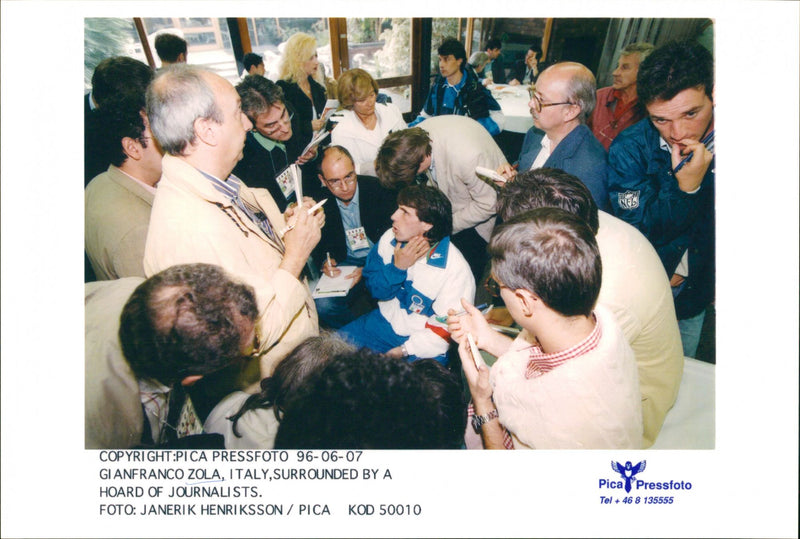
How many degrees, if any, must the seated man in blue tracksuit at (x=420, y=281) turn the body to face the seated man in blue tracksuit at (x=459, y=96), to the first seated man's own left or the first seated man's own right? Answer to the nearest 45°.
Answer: approximately 135° to the first seated man's own right

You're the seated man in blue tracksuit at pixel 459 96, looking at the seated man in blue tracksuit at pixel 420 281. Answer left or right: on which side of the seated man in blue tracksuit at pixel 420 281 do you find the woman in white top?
right

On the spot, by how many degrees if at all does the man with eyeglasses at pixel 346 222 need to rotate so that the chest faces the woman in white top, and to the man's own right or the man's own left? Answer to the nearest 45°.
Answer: approximately 180°

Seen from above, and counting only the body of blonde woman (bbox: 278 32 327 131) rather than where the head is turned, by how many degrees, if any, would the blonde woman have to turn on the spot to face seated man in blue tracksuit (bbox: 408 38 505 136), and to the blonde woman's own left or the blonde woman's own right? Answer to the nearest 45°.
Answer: approximately 45° to the blonde woman's own left

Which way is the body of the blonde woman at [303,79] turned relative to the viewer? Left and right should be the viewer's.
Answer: facing the viewer and to the right of the viewer

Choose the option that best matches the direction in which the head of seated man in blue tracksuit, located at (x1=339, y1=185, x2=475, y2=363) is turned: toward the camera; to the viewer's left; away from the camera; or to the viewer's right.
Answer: to the viewer's left

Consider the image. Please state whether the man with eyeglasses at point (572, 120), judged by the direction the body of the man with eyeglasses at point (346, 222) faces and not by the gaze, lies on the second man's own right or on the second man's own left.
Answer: on the second man's own left

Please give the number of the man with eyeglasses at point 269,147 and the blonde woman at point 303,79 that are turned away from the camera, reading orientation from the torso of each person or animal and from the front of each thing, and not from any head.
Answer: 0

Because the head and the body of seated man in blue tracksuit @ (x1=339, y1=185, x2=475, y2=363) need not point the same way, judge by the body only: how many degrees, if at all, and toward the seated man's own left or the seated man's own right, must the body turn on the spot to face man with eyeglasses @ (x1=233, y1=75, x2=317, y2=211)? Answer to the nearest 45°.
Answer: approximately 90° to the seated man's own right
